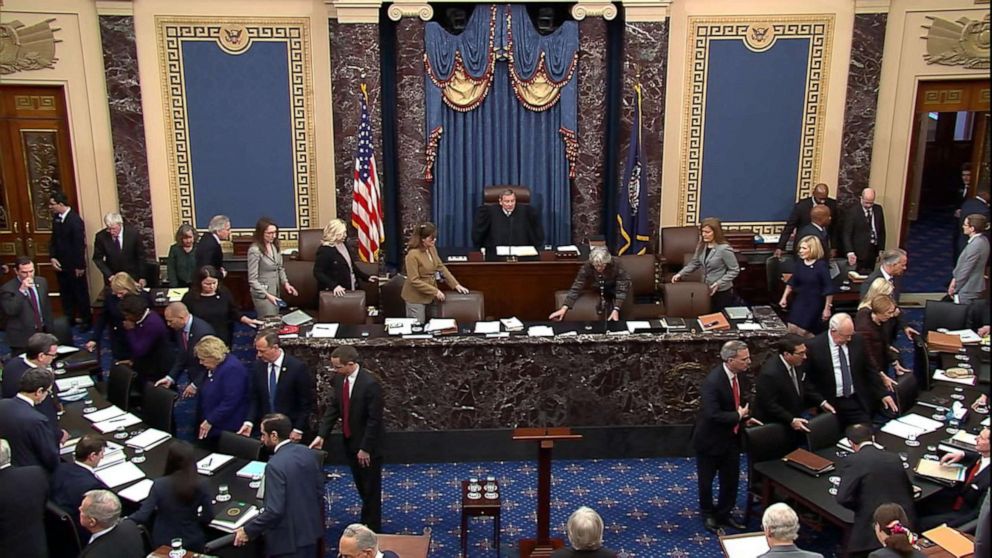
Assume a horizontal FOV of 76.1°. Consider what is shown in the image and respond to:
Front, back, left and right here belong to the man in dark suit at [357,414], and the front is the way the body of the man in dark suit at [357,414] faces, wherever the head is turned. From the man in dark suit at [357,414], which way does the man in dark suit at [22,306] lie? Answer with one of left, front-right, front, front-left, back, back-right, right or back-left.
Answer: right

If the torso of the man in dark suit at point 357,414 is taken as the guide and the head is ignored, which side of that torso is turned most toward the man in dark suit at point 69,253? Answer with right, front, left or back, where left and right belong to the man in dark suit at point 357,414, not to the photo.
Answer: right

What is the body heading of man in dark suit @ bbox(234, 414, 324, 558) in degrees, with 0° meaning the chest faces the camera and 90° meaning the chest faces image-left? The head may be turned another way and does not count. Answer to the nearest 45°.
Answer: approximately 135°

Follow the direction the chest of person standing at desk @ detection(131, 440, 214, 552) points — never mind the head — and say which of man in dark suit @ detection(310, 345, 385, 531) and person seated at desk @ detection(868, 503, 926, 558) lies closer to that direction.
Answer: the man in dark suit

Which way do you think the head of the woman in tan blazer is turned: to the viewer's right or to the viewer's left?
to the viewer's right

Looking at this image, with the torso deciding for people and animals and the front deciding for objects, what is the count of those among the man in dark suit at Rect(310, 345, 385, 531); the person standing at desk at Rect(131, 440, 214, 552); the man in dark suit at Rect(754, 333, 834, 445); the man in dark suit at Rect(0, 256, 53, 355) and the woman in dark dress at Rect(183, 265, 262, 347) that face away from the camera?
1

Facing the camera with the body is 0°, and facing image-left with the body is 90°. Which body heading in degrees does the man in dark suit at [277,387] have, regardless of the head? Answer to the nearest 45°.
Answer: approximately 45°
